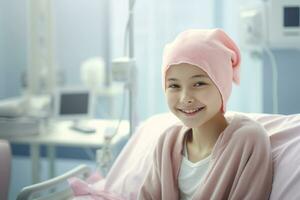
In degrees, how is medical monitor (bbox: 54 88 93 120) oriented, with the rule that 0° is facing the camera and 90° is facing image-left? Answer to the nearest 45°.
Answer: approximately 0°

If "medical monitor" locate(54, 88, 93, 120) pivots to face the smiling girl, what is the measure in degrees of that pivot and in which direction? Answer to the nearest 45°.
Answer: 0° — it already faces them

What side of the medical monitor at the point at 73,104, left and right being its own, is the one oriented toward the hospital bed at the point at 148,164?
front

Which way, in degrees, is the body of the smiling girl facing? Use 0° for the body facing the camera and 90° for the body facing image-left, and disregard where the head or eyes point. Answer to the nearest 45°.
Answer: approximately 45°

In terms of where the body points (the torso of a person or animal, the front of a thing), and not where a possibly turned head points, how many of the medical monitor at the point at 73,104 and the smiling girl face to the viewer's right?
0
